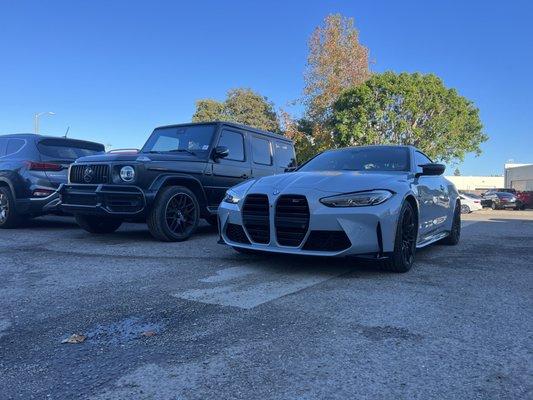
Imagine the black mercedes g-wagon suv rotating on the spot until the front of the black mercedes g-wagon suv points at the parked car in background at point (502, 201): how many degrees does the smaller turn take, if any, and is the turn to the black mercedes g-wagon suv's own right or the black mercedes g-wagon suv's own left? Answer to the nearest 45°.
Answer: approximately 180°

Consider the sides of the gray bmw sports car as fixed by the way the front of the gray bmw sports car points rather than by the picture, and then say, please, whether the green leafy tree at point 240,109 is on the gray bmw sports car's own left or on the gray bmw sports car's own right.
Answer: on the gray bmw sports car's own right

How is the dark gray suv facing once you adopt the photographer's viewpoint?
facing away from the viewer and to the left of the viewer

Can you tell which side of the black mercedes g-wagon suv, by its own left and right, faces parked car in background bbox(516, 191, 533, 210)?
back

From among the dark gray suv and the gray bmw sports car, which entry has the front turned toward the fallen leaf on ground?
the gray bmw sports car

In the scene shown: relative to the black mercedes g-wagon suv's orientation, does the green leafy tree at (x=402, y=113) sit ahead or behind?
behind

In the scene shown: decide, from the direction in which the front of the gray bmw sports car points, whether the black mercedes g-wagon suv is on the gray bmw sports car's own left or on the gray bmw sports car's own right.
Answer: on the gray bmw sports car's own right

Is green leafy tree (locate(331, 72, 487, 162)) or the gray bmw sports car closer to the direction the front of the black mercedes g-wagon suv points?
the gray bmw sports car

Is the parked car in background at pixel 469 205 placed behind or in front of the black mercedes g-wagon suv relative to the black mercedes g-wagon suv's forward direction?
behind

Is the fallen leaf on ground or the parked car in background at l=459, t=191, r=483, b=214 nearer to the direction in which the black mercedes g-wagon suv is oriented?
the fallen leaf on ground

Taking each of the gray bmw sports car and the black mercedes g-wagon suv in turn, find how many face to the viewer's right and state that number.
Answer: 0

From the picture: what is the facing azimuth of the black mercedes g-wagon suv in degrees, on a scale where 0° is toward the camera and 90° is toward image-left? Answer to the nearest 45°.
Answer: approximately 45°

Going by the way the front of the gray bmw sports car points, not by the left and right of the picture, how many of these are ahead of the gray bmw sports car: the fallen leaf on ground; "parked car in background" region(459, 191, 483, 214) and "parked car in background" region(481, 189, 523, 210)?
1
